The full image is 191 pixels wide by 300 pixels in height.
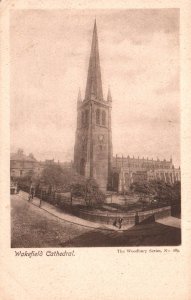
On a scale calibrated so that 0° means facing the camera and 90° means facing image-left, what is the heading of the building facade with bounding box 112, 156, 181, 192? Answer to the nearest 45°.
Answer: approximately 315°
